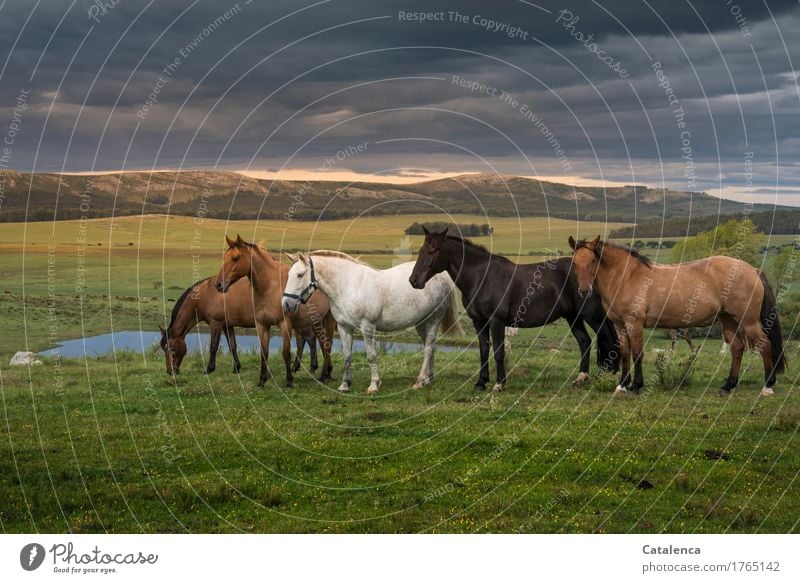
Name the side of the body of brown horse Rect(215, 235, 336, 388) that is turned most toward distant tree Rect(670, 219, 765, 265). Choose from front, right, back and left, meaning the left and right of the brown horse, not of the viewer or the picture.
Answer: back

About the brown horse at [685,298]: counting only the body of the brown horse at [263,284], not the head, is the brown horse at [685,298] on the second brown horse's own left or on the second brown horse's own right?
on the second brown horse's own left

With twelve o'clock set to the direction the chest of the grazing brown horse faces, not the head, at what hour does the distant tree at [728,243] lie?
The distant tree is roughly at 5 o'clock from the grazing brown horse.

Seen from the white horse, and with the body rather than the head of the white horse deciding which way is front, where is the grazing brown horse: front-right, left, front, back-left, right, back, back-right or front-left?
front-right

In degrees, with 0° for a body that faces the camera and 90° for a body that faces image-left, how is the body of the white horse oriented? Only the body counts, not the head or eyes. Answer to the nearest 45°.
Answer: approximately 90°

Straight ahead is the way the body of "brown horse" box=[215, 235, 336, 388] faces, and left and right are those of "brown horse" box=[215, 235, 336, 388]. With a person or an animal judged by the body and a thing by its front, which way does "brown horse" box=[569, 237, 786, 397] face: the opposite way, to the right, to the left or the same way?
to the right

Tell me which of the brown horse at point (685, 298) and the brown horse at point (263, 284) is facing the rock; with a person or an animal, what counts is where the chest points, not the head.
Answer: the brown horse at point (685, 298)

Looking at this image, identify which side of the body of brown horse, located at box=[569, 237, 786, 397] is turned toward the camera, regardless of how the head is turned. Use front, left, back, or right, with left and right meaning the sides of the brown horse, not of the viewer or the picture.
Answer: left

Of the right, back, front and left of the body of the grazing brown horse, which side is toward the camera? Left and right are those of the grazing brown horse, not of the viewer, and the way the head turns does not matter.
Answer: left

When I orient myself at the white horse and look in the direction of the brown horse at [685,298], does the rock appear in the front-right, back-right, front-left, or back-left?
back-left

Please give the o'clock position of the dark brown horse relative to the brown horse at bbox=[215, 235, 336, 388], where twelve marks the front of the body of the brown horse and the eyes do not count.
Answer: The dark brown horse is roughly at 8 o'clock from the brown horse.

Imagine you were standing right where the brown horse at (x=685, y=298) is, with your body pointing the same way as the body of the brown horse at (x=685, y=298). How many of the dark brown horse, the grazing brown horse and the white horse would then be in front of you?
3

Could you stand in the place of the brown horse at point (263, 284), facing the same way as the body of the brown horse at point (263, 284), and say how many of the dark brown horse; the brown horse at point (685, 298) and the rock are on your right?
1
